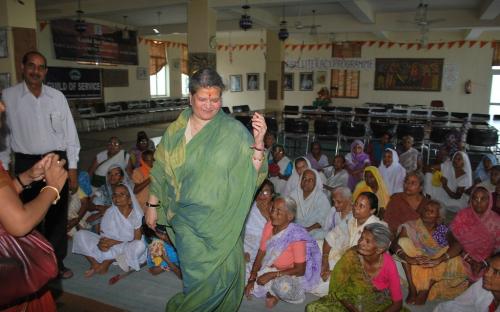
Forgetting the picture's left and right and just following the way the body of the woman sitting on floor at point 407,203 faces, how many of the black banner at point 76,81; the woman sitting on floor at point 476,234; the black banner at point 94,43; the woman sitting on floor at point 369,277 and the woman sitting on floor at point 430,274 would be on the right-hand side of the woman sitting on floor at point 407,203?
2

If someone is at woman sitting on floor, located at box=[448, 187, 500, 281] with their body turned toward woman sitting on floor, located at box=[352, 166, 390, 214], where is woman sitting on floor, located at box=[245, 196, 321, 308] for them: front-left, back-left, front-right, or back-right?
front-left

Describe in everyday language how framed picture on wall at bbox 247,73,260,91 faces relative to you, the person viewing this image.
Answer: facing the viewer

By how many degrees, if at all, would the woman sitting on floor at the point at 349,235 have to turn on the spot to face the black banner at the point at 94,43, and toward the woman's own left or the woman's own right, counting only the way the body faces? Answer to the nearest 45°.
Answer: approximately 90° to the woman's own right

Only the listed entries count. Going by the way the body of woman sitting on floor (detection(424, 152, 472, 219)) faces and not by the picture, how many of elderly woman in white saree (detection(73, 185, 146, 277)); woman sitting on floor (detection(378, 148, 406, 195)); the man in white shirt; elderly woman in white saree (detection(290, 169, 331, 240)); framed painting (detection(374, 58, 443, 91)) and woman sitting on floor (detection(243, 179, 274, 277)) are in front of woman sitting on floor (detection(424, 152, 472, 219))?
5

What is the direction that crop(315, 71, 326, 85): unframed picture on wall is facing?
toward the camera

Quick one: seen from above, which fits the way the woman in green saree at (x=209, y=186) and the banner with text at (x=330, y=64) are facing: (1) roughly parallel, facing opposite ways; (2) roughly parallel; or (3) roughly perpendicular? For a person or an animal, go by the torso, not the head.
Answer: roughly parallel

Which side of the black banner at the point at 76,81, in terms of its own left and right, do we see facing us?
front

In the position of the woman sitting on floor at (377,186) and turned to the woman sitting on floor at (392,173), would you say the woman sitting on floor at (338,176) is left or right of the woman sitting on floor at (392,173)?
left

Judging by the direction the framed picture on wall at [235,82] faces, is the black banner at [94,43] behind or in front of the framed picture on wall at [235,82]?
in front

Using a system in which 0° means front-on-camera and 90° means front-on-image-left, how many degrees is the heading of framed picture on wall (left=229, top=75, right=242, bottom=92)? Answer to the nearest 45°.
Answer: approximately 0°

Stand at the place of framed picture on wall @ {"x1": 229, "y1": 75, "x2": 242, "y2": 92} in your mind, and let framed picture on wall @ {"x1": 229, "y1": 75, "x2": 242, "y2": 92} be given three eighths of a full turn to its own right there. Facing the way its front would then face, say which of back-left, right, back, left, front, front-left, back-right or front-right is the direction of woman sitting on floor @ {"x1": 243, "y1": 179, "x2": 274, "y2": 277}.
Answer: back-left

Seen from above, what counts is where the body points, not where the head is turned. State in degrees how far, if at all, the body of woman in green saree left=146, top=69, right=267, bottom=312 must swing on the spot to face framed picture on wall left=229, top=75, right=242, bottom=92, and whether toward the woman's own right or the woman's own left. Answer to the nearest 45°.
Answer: approximately 180°

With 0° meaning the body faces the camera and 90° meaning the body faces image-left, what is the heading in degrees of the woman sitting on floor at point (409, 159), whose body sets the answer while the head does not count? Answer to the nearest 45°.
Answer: approximately 45°

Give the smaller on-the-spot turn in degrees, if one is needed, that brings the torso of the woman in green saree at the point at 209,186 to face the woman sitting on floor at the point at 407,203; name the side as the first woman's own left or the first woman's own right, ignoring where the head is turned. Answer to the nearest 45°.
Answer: approximately 135° to the first woman's own left

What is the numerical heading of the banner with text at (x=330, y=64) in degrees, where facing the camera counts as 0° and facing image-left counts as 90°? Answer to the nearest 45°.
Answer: approximately 0°

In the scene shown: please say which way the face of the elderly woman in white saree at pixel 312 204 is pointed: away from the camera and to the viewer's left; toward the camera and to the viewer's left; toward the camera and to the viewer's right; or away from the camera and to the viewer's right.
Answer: toward the camera and to the viewer's left

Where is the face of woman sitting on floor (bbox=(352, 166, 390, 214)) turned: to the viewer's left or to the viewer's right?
to the viewer's left

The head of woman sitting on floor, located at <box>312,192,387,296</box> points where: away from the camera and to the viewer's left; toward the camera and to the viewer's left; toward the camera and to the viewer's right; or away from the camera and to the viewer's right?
toward the camera and to the viewer's left

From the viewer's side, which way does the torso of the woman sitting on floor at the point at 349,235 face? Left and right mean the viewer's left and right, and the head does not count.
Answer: facing the viewer and to the left of the viewer
